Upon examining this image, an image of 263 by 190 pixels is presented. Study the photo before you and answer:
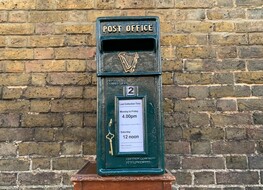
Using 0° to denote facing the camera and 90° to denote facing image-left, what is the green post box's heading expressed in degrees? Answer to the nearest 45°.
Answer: approximately 0°
